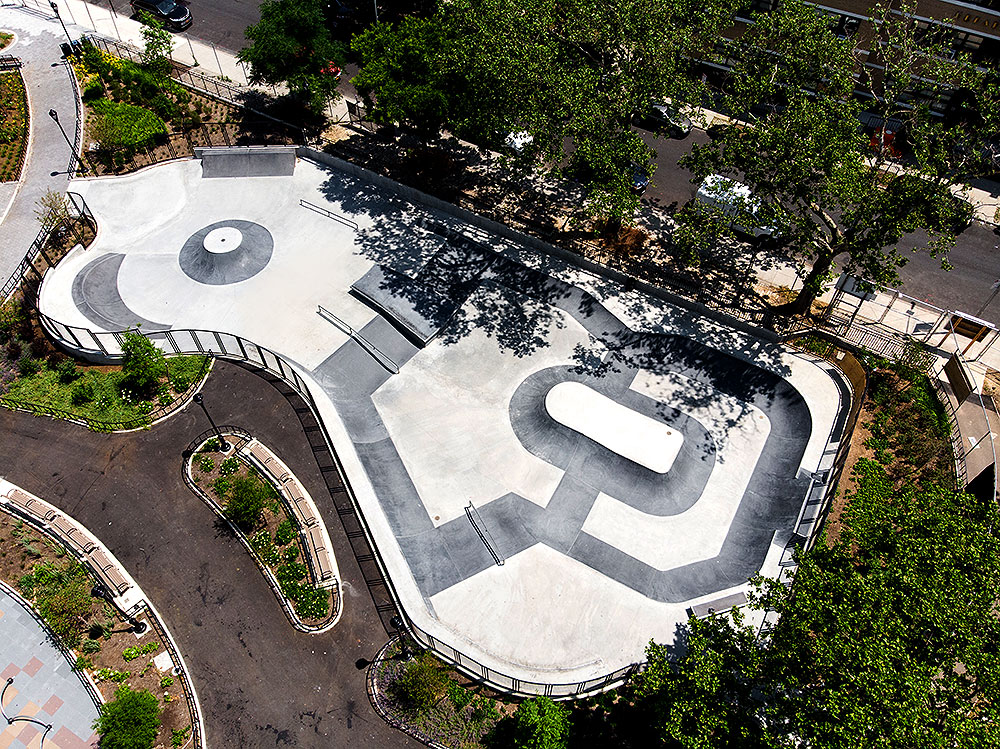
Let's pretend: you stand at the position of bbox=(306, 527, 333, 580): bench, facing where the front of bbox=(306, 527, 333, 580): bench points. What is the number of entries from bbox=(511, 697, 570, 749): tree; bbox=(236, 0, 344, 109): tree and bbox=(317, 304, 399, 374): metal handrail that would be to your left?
2

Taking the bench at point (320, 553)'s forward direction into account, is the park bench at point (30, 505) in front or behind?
behind

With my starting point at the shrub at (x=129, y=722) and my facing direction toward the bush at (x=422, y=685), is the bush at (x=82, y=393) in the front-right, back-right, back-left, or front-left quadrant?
back-left

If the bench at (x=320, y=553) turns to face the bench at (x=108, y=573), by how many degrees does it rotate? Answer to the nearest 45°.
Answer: approximately 180°

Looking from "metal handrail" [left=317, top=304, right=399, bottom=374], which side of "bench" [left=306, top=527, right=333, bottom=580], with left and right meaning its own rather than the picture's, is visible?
left

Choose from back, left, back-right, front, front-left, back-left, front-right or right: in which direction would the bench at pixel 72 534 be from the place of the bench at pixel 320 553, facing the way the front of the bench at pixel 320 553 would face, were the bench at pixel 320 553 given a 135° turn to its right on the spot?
front-right

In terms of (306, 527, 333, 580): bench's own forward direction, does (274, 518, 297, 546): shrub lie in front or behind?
behind

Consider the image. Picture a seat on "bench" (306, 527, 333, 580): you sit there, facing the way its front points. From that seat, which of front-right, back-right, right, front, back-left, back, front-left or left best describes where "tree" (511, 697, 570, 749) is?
front-right

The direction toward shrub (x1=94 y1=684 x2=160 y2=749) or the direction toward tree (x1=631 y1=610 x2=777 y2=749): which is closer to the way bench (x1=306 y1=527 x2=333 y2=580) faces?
the tree

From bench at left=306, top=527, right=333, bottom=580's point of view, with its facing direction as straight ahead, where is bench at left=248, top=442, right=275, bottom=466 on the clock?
bench at left=248, top=442, right=275, bottom=466 is roughly at 8 o'clock from bench at left=306, top=527, right=333, bottom=580.

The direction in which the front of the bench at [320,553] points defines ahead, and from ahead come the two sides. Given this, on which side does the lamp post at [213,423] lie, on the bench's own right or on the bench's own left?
on the bench's own left

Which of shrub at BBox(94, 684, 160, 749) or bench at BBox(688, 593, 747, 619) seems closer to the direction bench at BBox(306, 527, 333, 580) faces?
the bench

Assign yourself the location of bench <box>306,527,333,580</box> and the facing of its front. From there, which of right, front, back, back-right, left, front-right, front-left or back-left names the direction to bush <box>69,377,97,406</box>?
back-left

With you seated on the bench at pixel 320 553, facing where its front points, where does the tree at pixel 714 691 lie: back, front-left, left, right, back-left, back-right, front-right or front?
front-right

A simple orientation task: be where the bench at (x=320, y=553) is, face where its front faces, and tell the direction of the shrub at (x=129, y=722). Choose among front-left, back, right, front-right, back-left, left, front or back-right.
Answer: back-right

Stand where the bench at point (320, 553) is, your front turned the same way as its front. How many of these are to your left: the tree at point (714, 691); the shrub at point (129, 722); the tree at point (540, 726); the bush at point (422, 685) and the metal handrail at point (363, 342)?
1

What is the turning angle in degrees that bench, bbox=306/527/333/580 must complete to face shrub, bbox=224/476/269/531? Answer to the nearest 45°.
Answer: approximately 135° to its left

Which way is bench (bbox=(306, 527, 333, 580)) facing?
to the viewer's right
